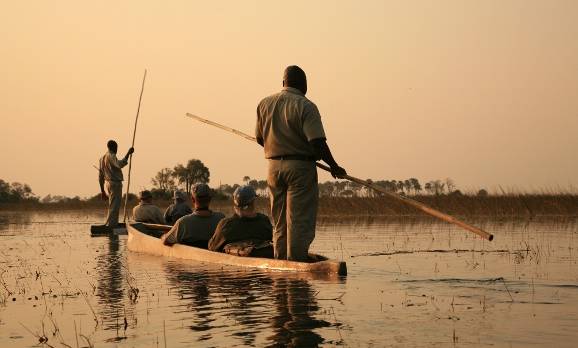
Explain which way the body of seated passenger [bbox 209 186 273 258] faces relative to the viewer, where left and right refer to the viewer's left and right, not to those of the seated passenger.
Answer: facing away from the viewer

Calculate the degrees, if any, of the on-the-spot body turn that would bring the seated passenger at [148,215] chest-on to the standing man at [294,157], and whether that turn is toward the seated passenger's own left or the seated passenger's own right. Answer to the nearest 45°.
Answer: approximately 180°

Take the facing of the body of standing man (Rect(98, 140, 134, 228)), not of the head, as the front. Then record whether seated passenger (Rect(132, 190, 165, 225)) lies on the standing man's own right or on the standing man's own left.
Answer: on the standing man's own right

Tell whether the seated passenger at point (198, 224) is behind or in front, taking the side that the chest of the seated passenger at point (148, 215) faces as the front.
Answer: behind

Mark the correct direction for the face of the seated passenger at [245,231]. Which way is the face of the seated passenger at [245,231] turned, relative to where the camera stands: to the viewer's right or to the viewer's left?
to the viewer's left

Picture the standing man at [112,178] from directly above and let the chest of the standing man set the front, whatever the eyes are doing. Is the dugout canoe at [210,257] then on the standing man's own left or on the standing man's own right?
on the standing man's own right

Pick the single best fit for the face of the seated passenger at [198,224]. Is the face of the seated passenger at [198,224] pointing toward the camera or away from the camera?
away from the camera

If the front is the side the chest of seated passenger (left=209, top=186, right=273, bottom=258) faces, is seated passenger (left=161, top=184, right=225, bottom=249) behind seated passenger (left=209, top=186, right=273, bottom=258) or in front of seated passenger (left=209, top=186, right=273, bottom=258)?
in front

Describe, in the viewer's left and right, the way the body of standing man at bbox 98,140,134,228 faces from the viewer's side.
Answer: facing away from the viewer and to the right of the viewer

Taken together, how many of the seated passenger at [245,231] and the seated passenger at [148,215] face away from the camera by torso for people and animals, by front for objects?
2

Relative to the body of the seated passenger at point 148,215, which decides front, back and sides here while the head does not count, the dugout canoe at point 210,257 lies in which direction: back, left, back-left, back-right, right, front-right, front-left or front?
back

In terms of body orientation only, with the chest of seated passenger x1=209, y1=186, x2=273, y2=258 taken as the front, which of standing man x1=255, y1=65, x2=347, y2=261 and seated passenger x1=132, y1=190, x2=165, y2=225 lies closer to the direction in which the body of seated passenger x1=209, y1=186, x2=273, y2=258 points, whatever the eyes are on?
the seated passenger

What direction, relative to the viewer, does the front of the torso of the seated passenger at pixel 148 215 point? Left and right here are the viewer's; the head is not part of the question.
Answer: facing away from the viewer
